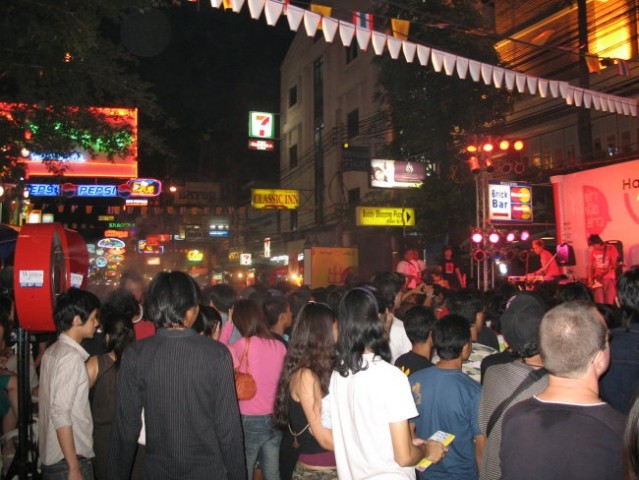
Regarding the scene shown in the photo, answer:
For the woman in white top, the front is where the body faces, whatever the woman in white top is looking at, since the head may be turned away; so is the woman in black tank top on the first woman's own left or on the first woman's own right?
on the first woman's own left

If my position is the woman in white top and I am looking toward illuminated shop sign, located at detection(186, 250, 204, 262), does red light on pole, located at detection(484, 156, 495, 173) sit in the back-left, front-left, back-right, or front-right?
front-right

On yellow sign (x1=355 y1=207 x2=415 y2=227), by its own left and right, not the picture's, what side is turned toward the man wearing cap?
front

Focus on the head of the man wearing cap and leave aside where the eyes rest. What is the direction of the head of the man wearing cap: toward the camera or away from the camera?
away from the camera

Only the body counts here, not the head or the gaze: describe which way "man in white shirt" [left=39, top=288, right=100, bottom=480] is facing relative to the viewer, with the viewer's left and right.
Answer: facing to the right of the viewer

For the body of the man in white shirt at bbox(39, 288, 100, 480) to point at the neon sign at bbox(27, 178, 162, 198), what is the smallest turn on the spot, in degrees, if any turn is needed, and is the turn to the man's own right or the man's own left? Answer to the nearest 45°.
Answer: approximately 90° to the man's own left

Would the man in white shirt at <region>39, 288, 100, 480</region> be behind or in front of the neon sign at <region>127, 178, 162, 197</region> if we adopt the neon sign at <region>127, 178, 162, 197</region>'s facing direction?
in front

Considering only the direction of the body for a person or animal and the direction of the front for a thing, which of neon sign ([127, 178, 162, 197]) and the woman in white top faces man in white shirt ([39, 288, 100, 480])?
the neon sign

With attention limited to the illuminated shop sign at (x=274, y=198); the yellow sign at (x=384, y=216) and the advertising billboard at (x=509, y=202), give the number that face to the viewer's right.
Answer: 0

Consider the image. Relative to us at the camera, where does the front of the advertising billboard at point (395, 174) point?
facing the viewer

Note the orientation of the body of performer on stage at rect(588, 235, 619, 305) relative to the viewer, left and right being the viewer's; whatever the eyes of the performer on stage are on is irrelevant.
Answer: facing the viewer and to the left of the viewer

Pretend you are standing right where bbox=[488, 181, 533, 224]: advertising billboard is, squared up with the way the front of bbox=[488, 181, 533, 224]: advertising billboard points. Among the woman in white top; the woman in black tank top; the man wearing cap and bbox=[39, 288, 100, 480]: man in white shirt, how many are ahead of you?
4

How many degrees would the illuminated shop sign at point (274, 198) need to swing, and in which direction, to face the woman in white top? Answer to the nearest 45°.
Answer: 0° — it already faces them

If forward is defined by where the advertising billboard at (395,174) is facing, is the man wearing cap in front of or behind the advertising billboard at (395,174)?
in front

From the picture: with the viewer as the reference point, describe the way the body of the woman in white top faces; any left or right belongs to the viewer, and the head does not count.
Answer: facing away from the viewer and to the right of the viewer

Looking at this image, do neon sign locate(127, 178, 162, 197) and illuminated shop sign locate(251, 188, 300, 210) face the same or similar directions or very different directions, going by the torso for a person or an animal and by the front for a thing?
same or similar directions

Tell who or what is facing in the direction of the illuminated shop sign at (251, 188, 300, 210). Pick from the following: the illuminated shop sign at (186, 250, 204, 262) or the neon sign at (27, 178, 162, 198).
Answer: the illuminated shop sign at (186, 250, 204, 262)
